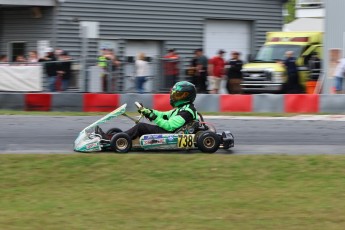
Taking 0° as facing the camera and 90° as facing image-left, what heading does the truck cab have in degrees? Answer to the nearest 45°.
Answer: approximately 45°

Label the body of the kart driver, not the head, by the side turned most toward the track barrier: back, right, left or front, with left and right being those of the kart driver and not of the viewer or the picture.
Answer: right

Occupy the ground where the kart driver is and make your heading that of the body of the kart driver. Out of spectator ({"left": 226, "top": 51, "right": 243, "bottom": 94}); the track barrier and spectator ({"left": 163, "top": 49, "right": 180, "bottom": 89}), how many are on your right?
3

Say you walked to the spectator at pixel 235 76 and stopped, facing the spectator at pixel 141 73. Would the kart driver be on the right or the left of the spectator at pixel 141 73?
left

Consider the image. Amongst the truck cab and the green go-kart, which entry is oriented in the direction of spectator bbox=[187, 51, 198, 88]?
the truck cab

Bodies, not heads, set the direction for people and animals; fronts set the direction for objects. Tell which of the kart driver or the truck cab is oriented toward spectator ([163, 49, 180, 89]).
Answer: the truck cab
